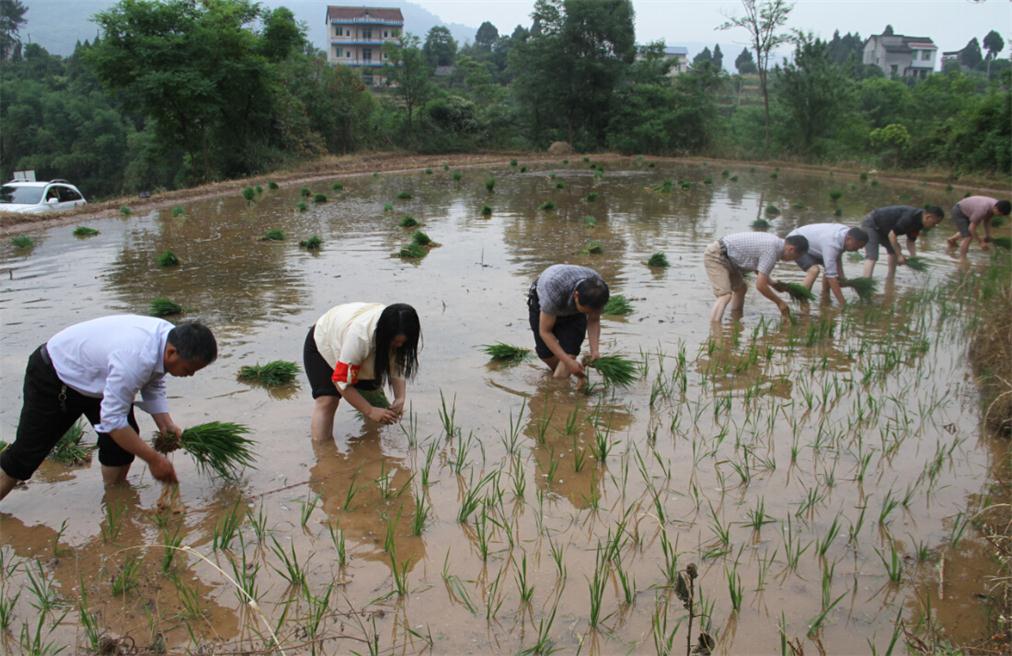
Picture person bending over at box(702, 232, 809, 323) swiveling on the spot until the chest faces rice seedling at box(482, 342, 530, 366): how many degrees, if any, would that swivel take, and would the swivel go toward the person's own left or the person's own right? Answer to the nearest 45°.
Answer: approximately 135° to the person's own right

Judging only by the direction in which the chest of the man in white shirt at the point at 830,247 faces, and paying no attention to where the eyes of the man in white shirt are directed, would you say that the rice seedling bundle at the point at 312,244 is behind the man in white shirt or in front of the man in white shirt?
behind

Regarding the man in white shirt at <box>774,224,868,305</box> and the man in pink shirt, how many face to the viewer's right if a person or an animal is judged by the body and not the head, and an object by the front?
2

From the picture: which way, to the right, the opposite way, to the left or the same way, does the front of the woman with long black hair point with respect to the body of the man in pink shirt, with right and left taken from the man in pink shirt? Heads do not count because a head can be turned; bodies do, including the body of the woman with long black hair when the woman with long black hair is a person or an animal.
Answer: the same way

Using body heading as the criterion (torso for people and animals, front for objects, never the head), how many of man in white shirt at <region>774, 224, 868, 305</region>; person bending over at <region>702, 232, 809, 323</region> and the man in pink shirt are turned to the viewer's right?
3

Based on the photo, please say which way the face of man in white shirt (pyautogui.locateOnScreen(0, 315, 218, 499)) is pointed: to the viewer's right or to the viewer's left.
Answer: to the viewer's right

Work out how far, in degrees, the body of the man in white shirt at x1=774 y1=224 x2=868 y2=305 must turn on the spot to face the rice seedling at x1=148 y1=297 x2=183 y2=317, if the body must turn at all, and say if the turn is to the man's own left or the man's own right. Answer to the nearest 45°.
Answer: approximately 135° to the man's own right

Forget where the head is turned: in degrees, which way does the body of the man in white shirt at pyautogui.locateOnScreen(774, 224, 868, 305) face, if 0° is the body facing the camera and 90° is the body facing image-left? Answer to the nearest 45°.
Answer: approximately 270°

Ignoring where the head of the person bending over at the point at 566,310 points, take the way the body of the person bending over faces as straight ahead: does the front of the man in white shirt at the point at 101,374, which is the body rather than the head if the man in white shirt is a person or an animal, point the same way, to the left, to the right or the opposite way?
to the left

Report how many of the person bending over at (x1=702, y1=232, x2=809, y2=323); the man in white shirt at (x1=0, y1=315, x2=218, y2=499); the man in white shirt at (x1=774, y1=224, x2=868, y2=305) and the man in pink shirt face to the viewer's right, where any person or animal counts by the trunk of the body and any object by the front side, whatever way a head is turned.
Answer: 4

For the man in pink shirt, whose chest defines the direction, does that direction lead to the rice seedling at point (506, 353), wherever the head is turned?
no

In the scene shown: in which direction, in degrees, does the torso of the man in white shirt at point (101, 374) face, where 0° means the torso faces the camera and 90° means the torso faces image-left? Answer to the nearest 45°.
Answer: approximately 270°

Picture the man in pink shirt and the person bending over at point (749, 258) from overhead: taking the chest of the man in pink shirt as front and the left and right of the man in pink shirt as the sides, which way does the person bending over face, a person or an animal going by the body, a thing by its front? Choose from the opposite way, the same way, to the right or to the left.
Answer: the same way

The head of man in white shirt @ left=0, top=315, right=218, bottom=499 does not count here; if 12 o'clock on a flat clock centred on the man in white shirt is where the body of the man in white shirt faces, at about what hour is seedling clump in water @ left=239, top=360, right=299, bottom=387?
The seedling clump in water is roughly at 10 o'clock from the man in white shirt.

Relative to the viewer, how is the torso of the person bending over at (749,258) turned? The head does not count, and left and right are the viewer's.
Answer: facing to the right of the viewer

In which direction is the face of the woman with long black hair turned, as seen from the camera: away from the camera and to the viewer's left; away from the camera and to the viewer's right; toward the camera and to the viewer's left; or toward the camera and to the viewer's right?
toward the camera and to the viewer's right

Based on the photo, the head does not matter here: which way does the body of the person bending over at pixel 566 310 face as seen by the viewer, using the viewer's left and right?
facing the viewer and to the right of the viewer
